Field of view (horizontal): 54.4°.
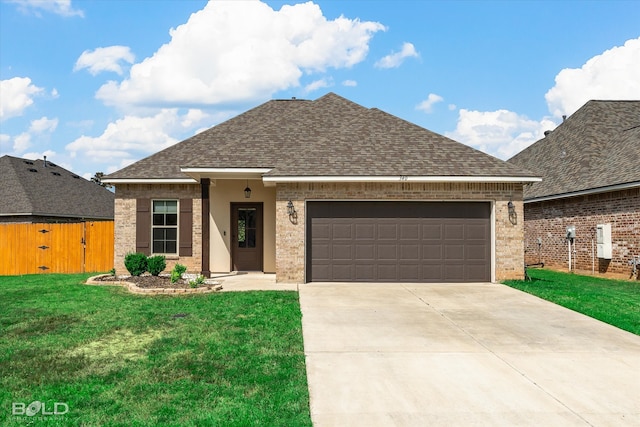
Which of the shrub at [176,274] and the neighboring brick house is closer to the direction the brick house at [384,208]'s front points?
the shrub

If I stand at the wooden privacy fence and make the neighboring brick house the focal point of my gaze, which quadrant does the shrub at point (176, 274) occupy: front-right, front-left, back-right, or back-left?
front-right

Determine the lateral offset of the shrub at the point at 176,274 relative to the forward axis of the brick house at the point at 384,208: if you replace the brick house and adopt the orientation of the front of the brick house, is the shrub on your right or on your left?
on your right

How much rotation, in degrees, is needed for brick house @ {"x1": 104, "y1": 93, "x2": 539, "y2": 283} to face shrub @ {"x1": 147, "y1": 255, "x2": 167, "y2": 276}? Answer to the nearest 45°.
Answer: approximately 90° to its right

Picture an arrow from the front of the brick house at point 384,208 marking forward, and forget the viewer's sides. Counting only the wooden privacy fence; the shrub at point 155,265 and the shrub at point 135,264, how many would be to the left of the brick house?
0

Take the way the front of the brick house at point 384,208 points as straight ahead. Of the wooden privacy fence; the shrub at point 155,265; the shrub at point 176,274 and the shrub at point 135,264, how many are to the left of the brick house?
0

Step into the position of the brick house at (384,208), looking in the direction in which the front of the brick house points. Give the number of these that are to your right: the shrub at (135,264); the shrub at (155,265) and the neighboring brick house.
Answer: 2

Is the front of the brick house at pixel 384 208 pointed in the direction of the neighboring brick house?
no

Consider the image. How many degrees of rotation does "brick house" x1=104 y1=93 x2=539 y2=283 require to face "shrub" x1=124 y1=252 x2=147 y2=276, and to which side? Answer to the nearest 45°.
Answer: approximately 90° to its right

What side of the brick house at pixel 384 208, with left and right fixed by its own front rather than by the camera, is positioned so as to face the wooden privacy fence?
right

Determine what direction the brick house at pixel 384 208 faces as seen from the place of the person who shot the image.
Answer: facing the viewer

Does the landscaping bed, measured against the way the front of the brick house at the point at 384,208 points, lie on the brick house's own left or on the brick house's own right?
on the brick house's own right

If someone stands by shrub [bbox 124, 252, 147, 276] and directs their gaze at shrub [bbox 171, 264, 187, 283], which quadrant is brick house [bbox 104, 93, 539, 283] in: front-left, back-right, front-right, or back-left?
front-left

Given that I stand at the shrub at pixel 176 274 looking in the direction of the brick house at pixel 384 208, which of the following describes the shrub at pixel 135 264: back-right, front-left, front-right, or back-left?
back-left
